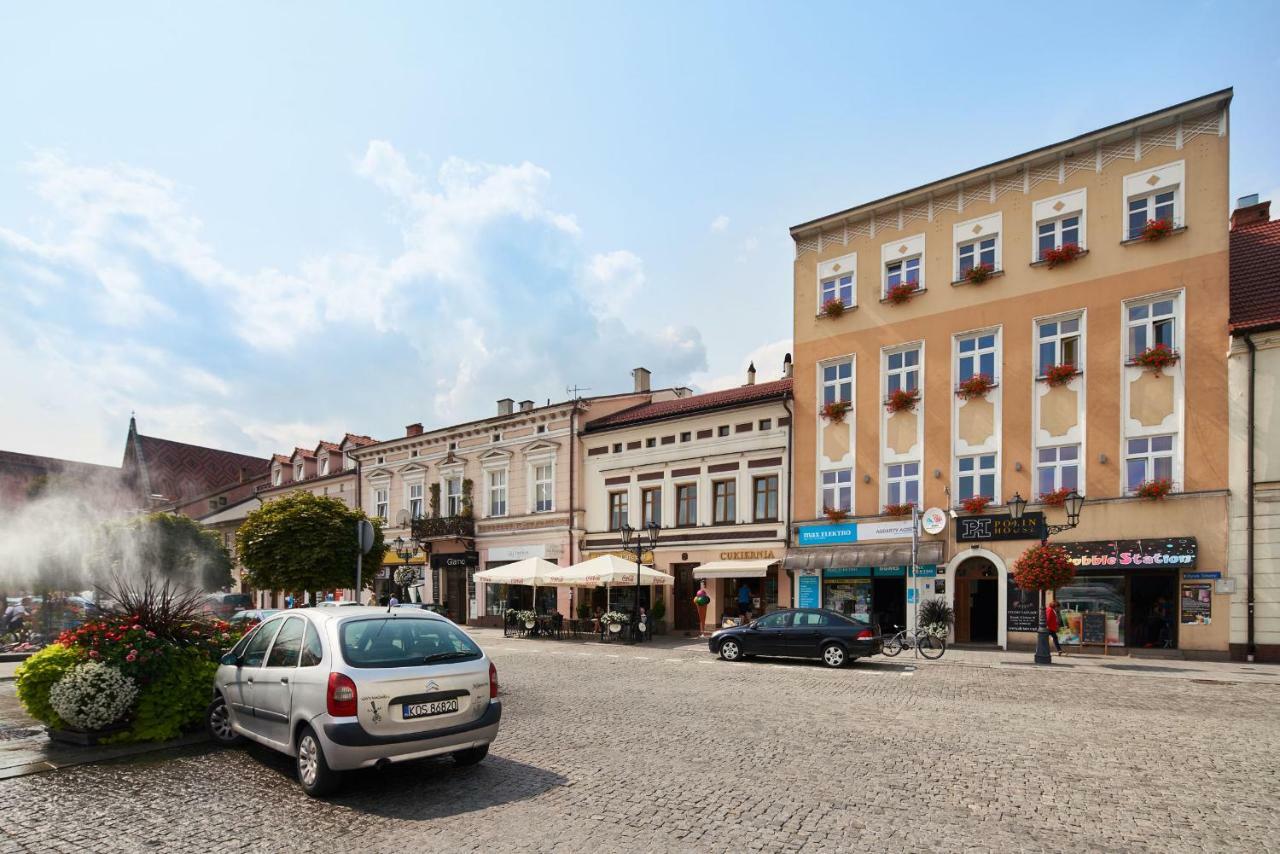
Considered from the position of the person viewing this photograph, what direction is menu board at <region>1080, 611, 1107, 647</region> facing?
facing the viewer

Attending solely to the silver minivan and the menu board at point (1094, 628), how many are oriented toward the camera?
1

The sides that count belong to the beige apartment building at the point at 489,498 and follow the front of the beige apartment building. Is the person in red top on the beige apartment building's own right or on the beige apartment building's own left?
on the beige apartment building's own left

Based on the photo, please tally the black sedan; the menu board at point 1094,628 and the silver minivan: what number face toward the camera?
1

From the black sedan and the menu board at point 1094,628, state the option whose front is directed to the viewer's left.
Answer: the black sedan

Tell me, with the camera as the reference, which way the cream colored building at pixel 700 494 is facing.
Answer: facing the viewer and to the left of the viewer

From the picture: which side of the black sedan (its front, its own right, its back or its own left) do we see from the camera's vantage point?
left

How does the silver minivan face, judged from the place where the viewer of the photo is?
facing away from the viewer and to the left of the viewer
